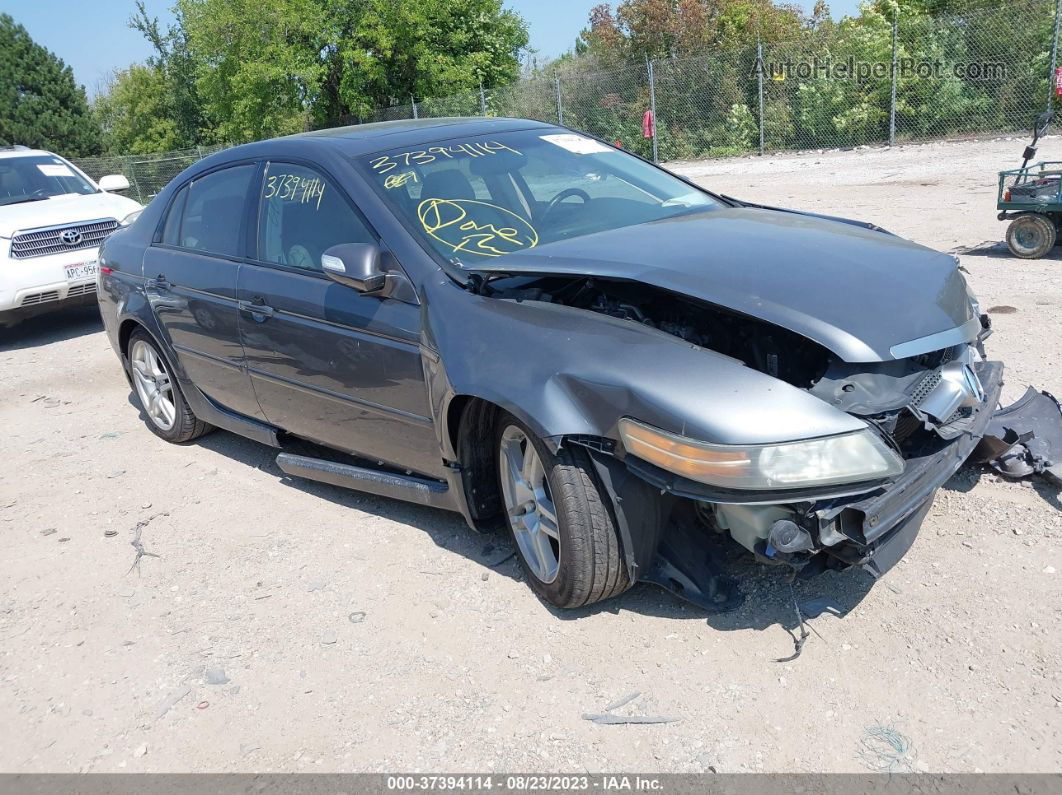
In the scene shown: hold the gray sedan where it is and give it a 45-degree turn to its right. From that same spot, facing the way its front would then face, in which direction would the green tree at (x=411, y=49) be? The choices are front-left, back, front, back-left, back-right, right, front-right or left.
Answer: back

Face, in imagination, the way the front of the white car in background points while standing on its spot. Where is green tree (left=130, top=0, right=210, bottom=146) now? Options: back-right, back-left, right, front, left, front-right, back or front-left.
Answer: back-left

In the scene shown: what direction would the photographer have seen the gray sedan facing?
facing the viewer and to the right of the viewer

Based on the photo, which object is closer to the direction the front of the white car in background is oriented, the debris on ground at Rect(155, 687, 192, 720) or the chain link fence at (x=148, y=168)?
the debris on ground

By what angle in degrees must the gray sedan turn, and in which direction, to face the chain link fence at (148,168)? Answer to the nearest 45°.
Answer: approximately 180°

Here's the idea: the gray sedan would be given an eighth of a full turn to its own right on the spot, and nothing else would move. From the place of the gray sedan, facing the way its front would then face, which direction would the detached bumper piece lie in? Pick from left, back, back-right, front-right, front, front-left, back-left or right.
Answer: left

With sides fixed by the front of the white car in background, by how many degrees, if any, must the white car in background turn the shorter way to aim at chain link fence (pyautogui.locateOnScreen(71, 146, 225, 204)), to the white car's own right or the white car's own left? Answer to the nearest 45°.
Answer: approximately 135° to the white car's own left

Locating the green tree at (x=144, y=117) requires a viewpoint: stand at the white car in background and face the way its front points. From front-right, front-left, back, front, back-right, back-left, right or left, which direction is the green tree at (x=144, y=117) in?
back-left

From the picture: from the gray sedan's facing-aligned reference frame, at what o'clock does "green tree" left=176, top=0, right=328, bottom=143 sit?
The green tree is roughly at 7 o'clock from the gray sedan.

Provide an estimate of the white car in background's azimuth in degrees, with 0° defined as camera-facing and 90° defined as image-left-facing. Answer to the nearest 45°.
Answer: approximately 315°

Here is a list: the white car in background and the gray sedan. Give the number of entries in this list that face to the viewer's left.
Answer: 0

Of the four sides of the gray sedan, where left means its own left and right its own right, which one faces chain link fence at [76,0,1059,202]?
left

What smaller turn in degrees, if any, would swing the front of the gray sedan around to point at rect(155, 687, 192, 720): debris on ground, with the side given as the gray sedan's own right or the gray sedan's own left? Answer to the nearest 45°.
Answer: approximately 135° to the gray sedan's own right
